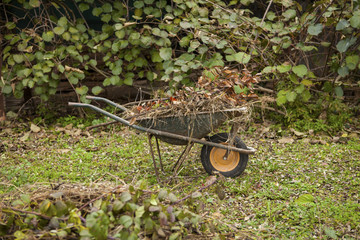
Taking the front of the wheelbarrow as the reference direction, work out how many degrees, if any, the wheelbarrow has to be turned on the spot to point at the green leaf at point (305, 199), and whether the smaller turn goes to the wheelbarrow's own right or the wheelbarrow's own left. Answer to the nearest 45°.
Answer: approximately 45° to the wheelbarrow's own right

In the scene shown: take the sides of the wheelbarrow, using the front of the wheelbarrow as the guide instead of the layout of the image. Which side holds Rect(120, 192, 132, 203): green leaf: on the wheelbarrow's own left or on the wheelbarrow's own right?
on the wheelbarrow's own right

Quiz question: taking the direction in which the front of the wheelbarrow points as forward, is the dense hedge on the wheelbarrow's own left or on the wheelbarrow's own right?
on the wheelbarrow's own left

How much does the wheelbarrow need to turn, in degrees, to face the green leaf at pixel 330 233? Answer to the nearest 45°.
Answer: approximately 45° to its right

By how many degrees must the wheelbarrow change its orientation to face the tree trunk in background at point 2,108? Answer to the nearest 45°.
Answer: approximately 135° to its left

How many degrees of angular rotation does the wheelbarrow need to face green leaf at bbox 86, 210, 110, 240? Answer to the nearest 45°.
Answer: approximately 90° to its right

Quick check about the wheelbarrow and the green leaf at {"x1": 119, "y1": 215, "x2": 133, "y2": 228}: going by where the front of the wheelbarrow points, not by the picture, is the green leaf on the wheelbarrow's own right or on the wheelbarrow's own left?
on the wheelbarrow's own right

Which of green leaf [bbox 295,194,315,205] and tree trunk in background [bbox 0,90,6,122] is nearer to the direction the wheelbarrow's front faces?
the green leaf

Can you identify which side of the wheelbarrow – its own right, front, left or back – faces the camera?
right
